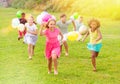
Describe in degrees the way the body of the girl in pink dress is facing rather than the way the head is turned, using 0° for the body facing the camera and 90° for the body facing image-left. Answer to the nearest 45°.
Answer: approximately 0°
